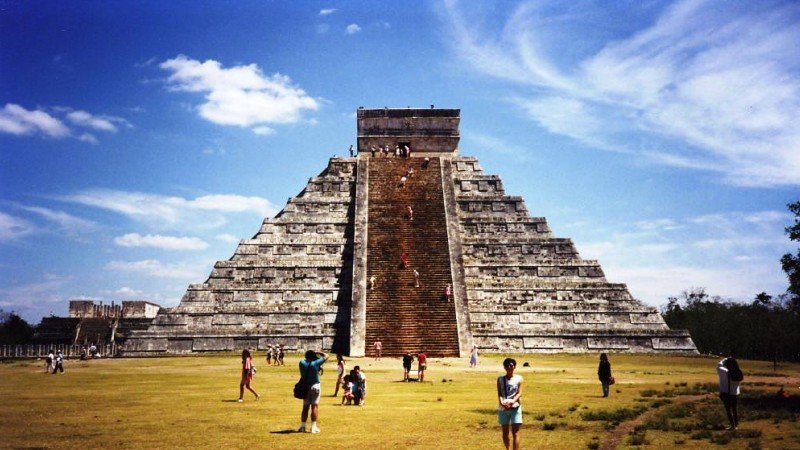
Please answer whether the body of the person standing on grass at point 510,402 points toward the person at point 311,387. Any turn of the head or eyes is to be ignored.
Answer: no

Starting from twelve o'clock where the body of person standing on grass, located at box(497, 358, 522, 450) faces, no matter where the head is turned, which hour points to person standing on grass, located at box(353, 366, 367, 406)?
person standing on grass, located at box(353, 366, 367, 406) is roughly at 5 o'clock from person standing on grass, located at box(497, 358, 522, 450).

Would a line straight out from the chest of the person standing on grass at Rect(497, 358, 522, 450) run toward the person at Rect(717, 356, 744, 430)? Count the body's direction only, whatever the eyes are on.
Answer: no

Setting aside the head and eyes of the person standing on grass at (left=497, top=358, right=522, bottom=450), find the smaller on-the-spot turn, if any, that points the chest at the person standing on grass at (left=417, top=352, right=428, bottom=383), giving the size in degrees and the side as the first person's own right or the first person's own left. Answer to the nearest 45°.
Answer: approximately 180°

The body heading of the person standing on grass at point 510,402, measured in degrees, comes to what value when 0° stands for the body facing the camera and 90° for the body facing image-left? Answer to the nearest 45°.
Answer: approximately 0°

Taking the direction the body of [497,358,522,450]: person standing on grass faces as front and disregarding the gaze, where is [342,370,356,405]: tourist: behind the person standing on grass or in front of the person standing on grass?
behind

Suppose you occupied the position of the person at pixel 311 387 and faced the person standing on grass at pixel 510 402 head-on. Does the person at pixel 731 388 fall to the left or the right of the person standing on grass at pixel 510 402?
left

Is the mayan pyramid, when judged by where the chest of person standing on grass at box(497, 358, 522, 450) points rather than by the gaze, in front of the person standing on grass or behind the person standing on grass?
behind
